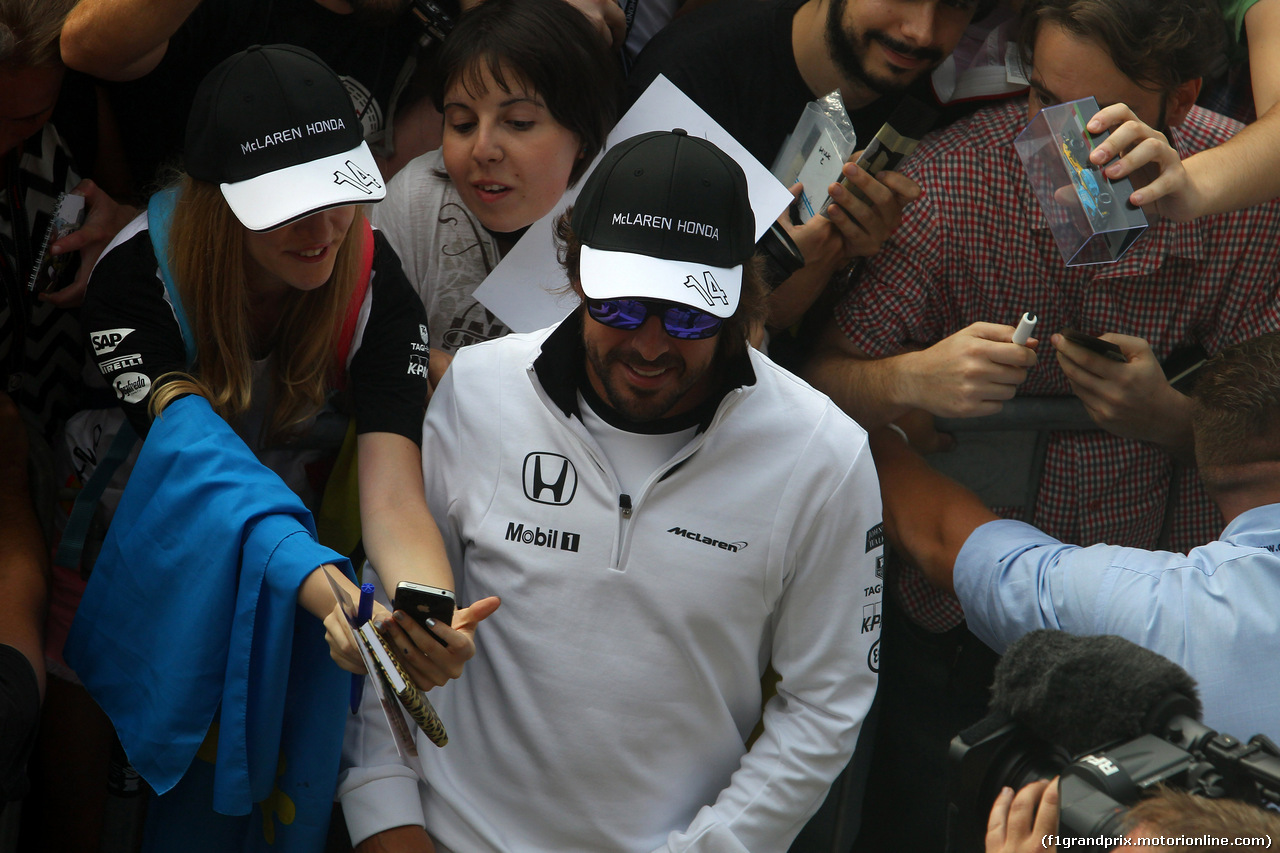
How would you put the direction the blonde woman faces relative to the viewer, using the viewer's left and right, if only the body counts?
facing the viewer and to the right of the viewer

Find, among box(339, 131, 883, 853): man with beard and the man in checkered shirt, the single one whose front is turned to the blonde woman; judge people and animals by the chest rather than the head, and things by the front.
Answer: the man in checkered shirt

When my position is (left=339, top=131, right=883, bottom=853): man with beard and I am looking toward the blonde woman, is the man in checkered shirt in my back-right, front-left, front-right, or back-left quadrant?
back-right

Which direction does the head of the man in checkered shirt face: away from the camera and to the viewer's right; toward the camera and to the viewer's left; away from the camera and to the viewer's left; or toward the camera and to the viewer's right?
toward the camera and to the viewer's left

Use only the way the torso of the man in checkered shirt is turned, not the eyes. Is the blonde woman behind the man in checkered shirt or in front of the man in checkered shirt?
in front

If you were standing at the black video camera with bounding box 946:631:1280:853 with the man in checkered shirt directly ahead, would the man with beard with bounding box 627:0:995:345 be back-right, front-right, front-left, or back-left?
front-left

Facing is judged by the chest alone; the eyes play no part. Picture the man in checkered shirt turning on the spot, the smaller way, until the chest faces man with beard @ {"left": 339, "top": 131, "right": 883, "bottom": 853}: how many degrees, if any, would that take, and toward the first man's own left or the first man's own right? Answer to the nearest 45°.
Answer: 0° — they already face them

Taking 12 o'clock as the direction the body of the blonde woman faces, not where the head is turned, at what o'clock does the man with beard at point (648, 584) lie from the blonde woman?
The man with beard is roughly at 11 o'clock from the blonde woman.

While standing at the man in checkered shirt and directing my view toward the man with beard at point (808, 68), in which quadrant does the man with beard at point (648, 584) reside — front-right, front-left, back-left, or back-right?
front-left

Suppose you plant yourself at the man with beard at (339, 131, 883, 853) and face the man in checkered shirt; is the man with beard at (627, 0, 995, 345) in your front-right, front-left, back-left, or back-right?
front-left

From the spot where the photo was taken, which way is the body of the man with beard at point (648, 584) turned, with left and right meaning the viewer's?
facing the viewer

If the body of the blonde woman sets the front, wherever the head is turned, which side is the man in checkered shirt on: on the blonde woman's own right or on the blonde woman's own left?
on the blonde woman's own left

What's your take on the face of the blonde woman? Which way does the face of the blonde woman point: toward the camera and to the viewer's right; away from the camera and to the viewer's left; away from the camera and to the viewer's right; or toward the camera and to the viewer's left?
toward the camera and to the viewer's right

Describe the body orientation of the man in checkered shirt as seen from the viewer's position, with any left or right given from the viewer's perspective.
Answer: facing the viewer and to the left of the viewer

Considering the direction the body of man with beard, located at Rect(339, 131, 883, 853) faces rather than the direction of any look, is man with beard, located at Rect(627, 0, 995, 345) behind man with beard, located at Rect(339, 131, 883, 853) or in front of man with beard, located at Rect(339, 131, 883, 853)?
behind

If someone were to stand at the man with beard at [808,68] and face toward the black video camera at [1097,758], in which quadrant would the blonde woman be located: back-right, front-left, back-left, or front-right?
front-right
